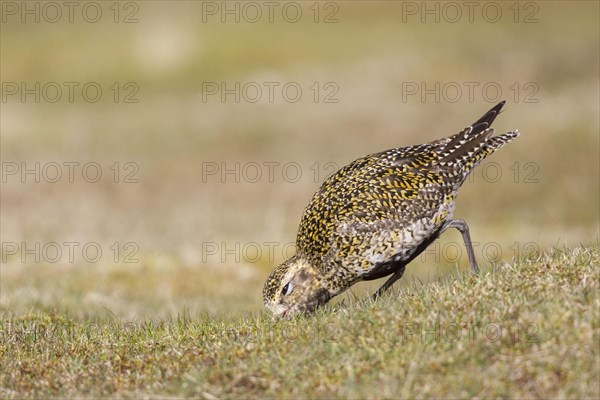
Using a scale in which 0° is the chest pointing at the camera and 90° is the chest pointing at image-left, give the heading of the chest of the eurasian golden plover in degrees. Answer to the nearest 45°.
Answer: approximately 90°
